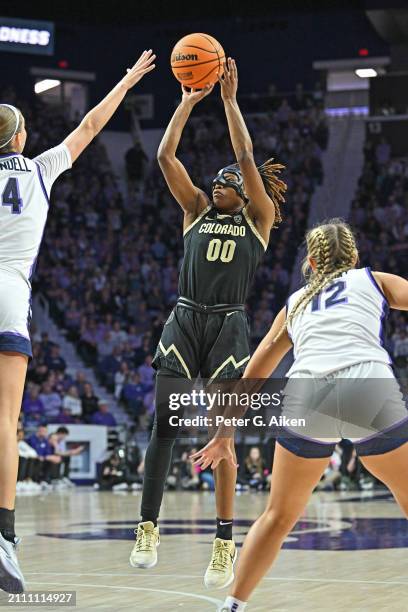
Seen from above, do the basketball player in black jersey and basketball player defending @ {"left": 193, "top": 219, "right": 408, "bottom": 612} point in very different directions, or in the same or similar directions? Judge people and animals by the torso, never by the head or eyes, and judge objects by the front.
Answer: very different directions

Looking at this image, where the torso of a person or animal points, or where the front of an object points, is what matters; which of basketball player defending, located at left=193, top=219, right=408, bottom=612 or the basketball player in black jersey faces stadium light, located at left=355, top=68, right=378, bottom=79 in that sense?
the basketball player defending

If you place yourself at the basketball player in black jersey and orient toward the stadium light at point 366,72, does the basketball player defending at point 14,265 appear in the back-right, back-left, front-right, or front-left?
back-left

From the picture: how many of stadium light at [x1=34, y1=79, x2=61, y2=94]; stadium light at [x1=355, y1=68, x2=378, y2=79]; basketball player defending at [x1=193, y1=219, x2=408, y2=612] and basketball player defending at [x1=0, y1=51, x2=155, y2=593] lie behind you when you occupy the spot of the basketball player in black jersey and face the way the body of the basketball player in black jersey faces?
2

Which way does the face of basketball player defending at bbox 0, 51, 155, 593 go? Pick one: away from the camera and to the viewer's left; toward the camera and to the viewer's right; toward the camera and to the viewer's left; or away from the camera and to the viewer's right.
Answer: away from the camera and to the viewer's right

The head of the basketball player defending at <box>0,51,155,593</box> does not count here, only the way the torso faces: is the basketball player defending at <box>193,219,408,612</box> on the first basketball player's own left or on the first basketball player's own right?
on the first basketball player's own right

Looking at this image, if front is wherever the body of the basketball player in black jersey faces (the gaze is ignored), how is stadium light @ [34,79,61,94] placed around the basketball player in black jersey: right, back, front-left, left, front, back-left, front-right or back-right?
back

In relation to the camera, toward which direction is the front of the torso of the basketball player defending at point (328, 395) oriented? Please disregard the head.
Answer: away from the camera

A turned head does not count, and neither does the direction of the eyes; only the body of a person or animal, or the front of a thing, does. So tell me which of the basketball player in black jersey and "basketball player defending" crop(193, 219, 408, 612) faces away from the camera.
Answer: the basketball player defending

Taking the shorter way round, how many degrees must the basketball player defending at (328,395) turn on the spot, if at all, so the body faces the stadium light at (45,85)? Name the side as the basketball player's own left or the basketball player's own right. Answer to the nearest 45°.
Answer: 0° — they already face it

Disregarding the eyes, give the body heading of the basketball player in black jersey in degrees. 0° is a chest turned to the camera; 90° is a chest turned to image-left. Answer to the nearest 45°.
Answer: approximately 0°

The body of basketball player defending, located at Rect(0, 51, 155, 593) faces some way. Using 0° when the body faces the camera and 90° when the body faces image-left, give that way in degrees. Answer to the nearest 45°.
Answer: approximately 180°
